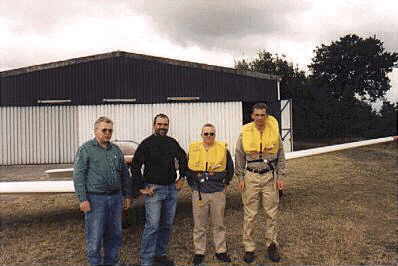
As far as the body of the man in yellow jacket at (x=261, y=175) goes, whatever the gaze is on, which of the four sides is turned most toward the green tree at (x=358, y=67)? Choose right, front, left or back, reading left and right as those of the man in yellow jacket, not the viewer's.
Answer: back

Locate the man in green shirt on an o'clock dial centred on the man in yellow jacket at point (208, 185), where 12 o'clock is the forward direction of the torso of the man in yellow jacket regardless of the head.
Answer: The man in green shirt is roughly at 2 o'clock from the man in yellow jacket.

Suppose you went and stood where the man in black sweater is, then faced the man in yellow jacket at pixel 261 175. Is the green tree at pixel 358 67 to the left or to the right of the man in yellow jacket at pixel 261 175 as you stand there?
left

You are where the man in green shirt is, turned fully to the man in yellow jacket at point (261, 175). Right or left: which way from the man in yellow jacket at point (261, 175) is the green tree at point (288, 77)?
left

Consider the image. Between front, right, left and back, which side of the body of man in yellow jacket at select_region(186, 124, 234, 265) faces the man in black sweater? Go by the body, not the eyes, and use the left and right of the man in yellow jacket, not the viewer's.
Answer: right

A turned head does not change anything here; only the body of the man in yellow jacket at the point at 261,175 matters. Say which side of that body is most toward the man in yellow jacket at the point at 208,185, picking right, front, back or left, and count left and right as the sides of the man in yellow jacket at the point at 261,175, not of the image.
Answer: right

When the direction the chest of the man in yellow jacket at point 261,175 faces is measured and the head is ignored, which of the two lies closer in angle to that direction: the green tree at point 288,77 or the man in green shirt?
the man in green shirt

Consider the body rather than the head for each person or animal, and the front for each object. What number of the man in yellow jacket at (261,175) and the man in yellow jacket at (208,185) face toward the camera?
2

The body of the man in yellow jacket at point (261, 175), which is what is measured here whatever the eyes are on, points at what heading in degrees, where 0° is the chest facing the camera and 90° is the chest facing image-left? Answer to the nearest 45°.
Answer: approximately 0°

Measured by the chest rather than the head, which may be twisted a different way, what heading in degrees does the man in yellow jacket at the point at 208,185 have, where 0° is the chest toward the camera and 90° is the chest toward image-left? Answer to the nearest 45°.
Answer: approximately 0°
